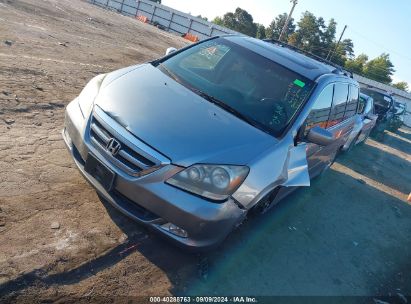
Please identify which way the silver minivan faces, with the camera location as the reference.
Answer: facing the viewer and to the left of the viewer
